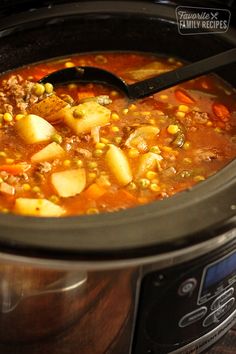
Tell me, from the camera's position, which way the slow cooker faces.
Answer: facing the viewer and to the right of the viewer
